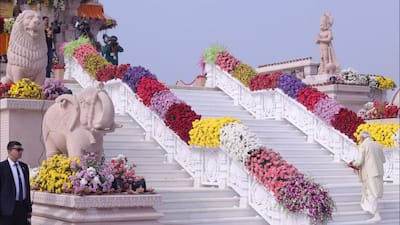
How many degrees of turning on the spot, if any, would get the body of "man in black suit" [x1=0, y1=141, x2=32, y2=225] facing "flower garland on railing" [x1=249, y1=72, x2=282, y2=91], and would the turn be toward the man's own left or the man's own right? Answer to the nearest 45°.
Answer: approximately 90° to the man's own left

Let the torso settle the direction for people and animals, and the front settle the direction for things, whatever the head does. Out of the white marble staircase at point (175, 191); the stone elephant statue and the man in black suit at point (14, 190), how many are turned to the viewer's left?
0

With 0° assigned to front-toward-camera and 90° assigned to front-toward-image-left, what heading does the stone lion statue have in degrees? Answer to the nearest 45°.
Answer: approximately 315°

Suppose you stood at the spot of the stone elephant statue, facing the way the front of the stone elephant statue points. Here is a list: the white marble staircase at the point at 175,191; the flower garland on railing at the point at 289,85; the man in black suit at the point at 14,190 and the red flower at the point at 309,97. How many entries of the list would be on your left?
3

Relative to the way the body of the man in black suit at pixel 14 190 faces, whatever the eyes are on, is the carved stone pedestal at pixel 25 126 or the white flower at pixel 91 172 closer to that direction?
the white flower

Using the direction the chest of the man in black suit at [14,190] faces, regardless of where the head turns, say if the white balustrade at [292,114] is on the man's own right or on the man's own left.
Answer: on the man's own left

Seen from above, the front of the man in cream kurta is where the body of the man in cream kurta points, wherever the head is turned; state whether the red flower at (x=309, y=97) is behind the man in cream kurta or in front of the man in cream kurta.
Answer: in front

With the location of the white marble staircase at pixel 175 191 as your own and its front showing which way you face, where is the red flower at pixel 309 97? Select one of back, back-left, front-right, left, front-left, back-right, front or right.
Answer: left

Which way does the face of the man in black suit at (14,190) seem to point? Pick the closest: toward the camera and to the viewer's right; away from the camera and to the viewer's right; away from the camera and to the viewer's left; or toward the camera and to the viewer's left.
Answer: toward the camera and to the viewer's right

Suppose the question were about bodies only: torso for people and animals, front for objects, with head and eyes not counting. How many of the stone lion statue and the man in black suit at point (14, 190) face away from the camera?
0

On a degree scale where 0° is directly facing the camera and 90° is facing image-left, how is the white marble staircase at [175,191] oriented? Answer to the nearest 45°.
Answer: approximately 315°

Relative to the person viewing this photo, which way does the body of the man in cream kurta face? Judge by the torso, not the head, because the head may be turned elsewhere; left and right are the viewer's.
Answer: facing away from the viewer and to the left of the viewer

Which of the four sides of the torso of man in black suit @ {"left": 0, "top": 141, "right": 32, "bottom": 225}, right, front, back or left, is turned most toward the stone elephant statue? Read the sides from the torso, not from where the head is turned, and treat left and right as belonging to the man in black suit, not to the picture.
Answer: left
